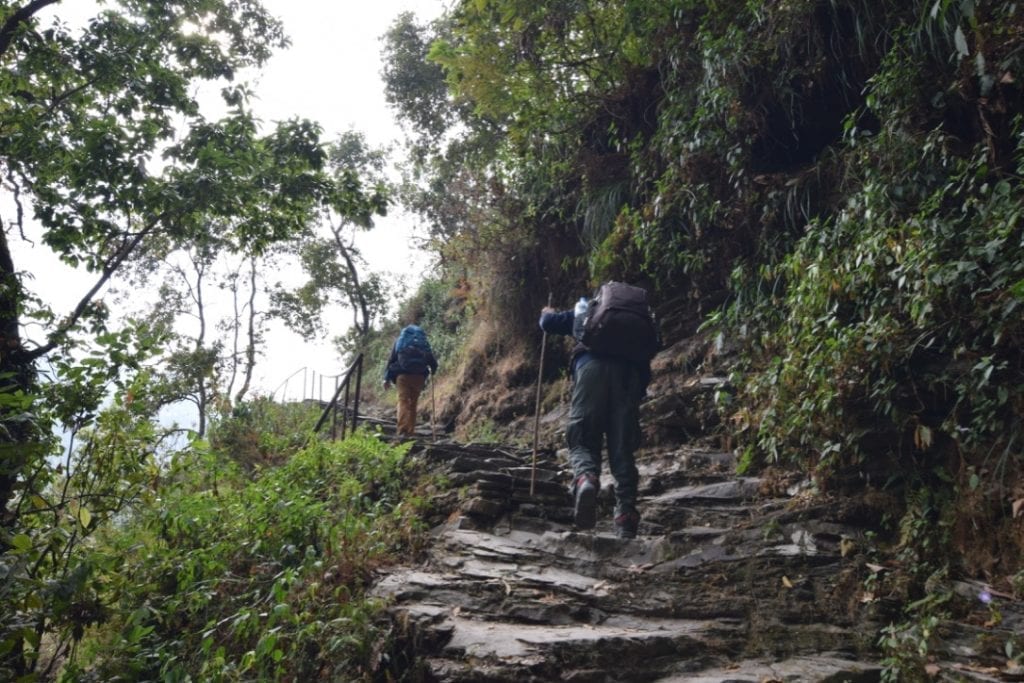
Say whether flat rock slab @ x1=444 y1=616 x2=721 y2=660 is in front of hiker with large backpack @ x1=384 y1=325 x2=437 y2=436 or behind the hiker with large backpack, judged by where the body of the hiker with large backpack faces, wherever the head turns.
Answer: behind

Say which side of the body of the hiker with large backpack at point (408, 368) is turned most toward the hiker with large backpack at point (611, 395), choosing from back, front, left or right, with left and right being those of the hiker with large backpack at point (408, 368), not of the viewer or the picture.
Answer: back

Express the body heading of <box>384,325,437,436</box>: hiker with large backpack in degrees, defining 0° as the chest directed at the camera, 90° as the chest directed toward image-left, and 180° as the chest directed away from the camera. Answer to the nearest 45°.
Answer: approximately 180°

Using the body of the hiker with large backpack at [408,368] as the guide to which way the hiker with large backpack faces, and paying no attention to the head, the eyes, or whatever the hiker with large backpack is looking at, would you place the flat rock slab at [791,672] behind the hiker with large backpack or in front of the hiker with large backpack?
behind

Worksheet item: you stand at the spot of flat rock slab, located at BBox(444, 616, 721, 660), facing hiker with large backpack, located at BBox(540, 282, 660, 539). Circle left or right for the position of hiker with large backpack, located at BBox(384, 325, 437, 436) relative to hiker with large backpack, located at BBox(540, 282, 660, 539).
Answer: left
